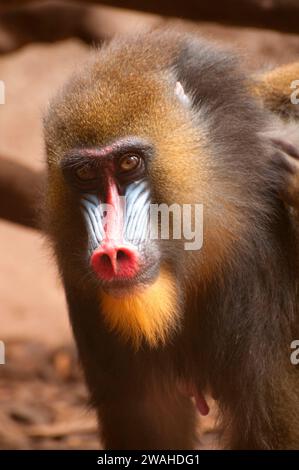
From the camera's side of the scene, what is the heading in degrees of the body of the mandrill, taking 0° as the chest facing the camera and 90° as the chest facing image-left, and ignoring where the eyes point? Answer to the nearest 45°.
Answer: approximately 45°

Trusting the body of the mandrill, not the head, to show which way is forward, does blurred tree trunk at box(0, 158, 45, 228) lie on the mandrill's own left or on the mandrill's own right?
on the mandrill's own right
